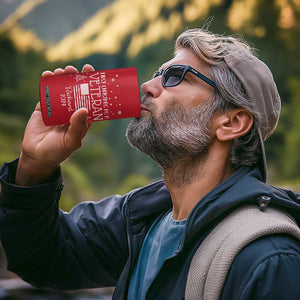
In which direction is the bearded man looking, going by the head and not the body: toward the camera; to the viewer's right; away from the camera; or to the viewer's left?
to the viewer's left
